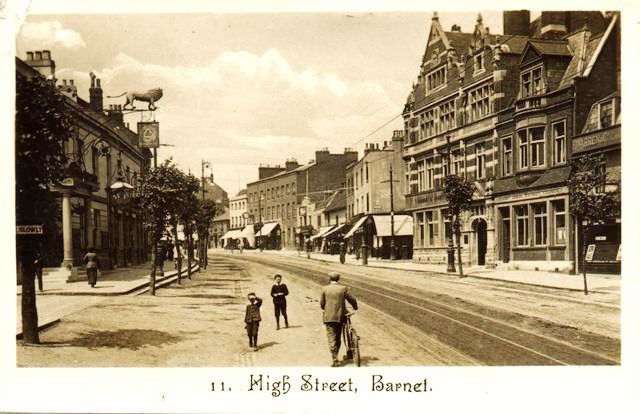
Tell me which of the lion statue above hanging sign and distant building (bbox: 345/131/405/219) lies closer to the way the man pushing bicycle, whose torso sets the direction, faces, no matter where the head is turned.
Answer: the distant building

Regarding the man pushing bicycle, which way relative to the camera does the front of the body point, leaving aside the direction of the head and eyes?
away from the camera

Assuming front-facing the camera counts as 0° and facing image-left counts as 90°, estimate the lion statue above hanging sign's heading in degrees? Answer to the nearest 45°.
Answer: approximately 270°

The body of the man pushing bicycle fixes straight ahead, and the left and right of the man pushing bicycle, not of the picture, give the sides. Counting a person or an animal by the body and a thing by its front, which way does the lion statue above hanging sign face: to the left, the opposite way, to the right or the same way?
to the right

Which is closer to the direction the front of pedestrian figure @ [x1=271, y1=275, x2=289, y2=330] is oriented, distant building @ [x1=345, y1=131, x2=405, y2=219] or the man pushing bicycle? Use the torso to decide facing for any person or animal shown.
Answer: the man pushing bicycle

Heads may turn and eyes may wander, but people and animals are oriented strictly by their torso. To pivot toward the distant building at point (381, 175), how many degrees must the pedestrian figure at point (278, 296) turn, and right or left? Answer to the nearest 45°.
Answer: approximately 180°

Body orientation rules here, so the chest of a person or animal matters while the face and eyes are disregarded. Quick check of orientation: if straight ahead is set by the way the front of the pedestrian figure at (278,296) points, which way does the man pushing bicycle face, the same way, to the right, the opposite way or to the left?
the opposite way

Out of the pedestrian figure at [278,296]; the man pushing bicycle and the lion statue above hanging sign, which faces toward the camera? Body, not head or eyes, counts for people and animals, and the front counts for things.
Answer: the pedestrian figure

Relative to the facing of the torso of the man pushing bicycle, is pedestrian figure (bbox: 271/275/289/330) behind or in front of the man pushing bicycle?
in front

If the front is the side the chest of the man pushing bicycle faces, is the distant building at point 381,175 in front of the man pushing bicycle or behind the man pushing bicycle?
in front

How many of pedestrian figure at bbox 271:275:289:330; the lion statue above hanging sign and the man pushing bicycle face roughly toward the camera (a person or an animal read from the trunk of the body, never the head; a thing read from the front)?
1
